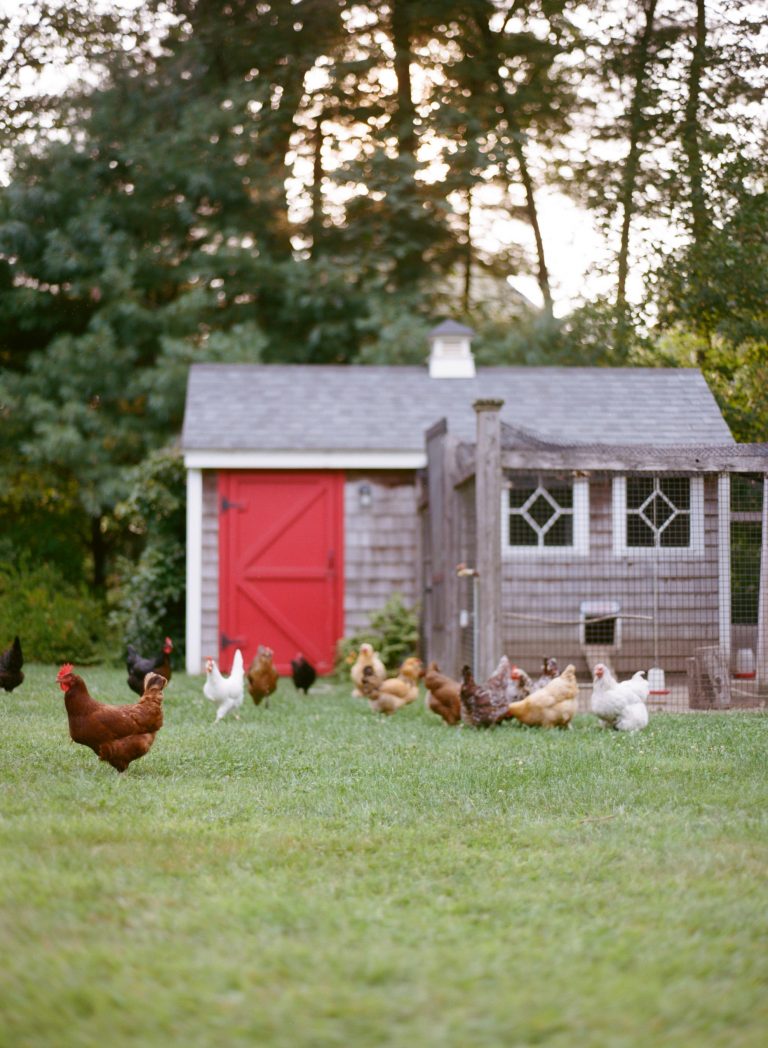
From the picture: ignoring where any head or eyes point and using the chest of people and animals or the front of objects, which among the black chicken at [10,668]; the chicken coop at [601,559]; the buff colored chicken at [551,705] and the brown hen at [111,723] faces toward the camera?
the chicken coop

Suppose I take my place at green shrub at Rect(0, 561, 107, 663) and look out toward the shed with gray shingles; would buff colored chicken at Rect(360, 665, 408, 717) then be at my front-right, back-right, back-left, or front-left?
front-right

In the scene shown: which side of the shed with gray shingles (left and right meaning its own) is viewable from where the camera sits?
front

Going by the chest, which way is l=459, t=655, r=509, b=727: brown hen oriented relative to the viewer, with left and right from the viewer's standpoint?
facing to the left of the viewer

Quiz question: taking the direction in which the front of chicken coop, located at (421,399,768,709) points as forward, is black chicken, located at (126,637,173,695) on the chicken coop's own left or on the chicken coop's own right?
on the chicken coop's own right

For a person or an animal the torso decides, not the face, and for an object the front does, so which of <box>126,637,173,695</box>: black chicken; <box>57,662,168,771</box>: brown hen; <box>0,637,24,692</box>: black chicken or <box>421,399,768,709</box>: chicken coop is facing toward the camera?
the chicken coop

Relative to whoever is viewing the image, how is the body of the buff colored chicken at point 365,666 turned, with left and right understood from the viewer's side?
facing the viewer

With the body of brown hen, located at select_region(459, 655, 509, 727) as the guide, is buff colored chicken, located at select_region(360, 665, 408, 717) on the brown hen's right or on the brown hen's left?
on the brown hen's right

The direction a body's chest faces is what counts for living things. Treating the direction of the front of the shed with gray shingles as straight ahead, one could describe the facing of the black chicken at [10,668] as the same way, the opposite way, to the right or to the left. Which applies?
to the right

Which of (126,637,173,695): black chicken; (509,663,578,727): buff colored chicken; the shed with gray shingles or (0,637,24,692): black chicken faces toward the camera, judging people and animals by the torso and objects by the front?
the shed with gray shingles

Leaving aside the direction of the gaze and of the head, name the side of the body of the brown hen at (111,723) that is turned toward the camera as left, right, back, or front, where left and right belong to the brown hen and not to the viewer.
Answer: left

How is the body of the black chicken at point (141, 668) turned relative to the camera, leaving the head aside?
to the viewer's right

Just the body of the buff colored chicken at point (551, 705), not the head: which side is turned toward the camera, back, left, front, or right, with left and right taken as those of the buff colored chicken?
left

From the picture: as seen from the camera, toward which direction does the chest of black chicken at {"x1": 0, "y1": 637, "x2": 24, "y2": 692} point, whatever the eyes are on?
to the viewer's left

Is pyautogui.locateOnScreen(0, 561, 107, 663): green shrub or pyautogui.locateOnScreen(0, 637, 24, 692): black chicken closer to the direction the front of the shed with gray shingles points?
the black chicken

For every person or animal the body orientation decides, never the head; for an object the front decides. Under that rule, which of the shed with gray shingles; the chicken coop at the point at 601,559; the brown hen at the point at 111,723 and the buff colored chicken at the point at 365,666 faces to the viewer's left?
the brown hen
